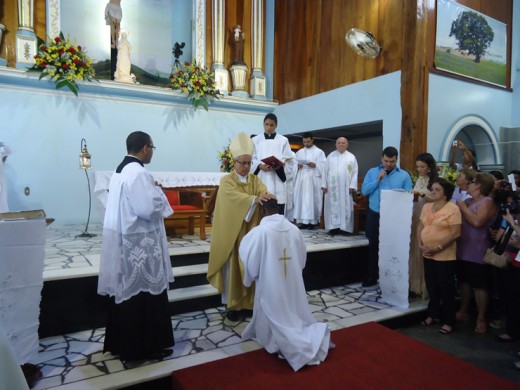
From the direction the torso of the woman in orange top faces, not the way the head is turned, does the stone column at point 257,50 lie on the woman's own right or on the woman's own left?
on the woman's own right

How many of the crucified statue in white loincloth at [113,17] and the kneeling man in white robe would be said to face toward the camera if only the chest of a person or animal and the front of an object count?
1

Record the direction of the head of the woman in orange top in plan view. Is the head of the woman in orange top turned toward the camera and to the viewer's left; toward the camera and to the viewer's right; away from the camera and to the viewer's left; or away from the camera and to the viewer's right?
toward the camera and to the viewer's left

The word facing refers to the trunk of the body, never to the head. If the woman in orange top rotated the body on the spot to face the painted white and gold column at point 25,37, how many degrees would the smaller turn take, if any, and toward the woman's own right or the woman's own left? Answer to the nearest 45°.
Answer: approximately 45° to the woman's own right

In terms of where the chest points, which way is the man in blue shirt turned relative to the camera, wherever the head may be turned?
toward the camera

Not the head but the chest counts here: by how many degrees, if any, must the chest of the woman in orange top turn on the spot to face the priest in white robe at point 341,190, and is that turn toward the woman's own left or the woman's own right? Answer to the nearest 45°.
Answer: approximately 90° to the woman's own right

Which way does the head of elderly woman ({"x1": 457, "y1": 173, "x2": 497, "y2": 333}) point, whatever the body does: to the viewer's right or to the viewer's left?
to the viewer's left

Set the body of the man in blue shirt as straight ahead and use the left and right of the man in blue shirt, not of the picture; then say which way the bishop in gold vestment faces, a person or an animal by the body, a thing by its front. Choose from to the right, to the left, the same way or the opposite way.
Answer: to the left

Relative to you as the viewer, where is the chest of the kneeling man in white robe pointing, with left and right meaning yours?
facing away from the viewer and to the left of the viewer

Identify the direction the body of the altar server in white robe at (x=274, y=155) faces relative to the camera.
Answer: toward the camera

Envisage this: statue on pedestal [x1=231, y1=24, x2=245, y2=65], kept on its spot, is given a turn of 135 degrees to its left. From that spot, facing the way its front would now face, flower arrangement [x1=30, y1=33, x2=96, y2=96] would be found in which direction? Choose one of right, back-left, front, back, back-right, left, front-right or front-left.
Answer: back

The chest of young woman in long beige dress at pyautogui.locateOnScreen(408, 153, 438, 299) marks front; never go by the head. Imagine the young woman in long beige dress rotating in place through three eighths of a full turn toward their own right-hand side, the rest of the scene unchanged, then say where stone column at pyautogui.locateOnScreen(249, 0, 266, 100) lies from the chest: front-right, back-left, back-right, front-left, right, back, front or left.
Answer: front-left

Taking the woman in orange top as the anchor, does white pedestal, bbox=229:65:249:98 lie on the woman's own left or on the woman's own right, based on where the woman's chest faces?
on the woman's own right

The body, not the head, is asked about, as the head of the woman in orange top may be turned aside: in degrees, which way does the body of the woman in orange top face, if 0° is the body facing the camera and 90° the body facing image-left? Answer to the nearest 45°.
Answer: approximately 45°

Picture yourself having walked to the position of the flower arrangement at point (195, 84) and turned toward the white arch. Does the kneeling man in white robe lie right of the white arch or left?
right

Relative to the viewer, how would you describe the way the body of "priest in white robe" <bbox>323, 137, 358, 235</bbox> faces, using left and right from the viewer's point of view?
facing the viewer
